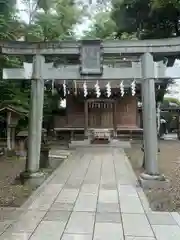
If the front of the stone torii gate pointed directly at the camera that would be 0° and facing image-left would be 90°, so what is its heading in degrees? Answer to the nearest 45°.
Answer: approximately 0°

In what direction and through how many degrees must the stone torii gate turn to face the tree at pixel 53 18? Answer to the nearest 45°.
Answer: approximately 180°
